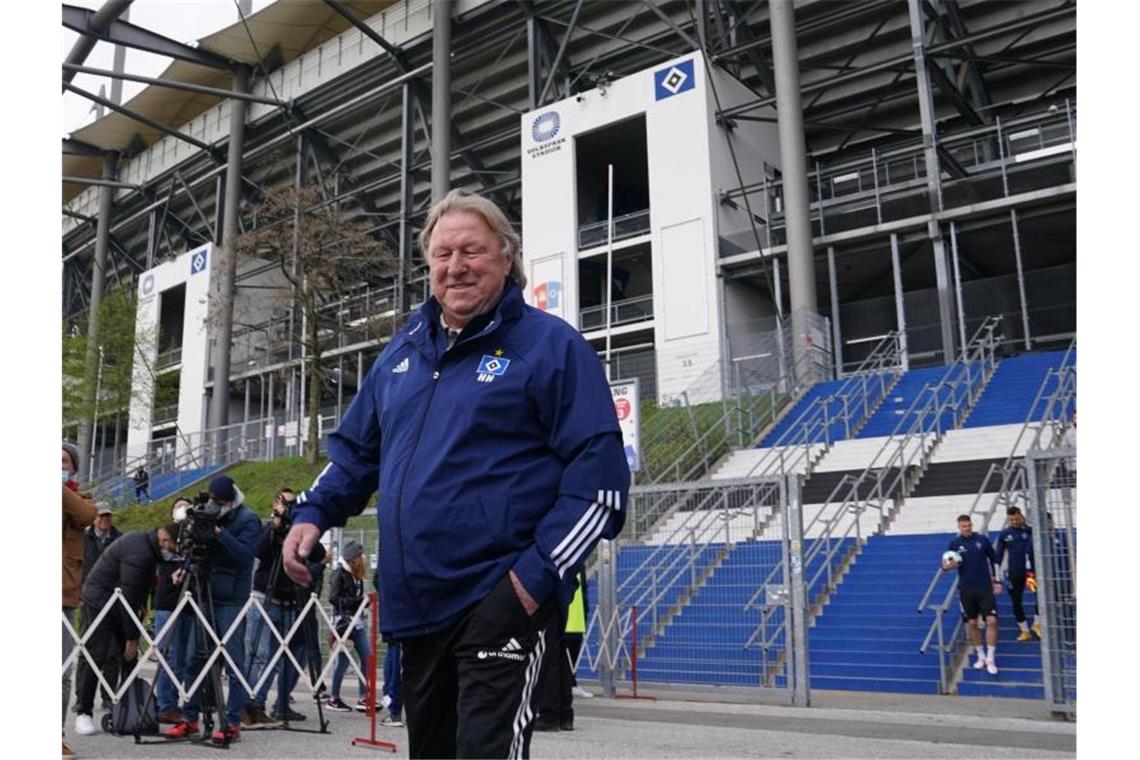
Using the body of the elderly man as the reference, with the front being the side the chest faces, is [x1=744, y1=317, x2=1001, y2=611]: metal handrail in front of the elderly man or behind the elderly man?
behind

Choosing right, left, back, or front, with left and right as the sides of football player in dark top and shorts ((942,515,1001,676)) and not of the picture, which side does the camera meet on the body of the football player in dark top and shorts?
front

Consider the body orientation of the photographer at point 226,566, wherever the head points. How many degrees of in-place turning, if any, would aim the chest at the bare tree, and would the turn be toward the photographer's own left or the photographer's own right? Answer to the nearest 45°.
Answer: approximately 135° to the photographer's own right

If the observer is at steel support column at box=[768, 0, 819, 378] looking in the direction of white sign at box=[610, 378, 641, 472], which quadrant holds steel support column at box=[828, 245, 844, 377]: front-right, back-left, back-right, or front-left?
back-left

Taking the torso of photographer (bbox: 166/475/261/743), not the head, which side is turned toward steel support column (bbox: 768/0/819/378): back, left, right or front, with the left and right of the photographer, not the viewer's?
back

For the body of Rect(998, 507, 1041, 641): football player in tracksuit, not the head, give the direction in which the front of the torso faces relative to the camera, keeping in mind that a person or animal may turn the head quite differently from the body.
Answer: toward the camera

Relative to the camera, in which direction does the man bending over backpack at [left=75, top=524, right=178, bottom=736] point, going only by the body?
to the viewer's right

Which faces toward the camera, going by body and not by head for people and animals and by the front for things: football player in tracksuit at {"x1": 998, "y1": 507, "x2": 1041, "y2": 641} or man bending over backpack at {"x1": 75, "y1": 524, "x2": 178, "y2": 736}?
the football player in tracksuit

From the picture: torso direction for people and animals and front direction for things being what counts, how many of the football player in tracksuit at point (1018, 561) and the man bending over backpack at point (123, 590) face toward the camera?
1

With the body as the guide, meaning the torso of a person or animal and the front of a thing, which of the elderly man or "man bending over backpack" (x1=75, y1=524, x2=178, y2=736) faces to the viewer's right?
the man bending over backpack

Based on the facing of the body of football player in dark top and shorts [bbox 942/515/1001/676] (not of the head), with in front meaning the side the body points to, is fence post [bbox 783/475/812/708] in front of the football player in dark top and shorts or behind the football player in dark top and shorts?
in front

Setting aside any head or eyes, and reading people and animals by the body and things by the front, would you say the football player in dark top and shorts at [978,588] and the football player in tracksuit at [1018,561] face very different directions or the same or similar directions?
same or similar directions

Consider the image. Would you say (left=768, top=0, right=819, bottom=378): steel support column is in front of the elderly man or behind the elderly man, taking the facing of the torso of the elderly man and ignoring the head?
behind

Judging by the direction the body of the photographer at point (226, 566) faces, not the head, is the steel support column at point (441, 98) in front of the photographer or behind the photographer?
behind
